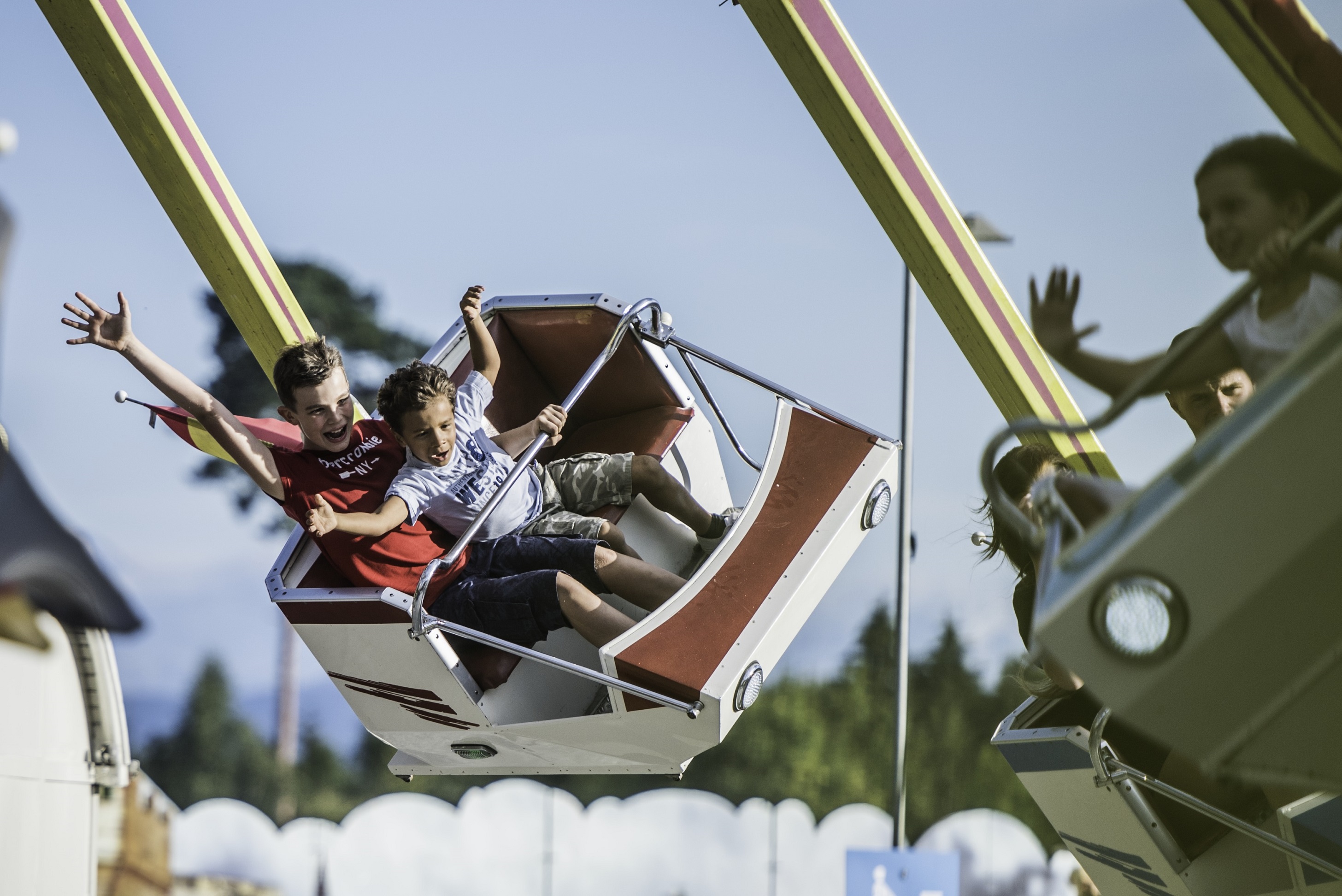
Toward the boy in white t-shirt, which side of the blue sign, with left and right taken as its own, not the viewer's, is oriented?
front

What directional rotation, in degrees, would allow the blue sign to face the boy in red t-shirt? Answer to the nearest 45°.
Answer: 0° — it already faces them

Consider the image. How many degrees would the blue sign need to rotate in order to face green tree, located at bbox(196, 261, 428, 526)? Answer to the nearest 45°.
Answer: approximately 180°

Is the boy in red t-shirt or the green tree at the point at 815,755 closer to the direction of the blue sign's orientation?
the boy in red t-shirt

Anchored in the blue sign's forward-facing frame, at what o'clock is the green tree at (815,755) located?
The green tree is roughly at 6 o'clock from the blue sign.

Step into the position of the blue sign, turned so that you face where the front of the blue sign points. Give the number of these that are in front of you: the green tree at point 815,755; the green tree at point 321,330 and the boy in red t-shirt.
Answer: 1

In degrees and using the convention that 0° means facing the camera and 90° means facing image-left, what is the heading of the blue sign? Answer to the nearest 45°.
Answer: approximately 0°

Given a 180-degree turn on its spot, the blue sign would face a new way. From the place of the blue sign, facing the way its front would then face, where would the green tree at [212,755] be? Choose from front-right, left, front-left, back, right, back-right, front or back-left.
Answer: front-left
